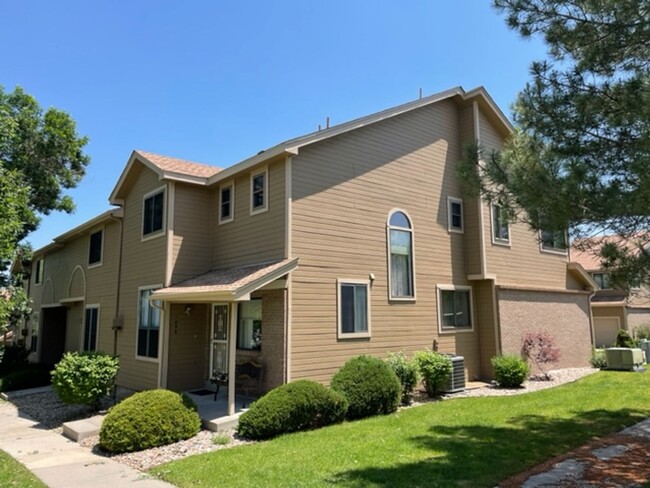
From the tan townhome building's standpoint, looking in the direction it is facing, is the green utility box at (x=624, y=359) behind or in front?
behind

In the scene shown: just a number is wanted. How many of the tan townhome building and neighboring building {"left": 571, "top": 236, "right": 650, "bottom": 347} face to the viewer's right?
0

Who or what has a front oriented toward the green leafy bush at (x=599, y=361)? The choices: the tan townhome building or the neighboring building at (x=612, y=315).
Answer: the neighboring building

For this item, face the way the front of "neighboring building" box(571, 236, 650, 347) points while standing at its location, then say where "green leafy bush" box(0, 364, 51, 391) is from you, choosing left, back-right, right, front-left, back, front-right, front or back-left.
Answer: front-right

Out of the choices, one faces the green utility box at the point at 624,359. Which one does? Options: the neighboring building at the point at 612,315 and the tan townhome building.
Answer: the neighboring building

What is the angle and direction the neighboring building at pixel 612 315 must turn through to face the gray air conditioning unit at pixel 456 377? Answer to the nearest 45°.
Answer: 0° — it already faces it

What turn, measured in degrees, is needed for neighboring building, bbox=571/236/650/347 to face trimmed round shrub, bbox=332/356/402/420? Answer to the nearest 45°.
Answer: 0° — it already faces it

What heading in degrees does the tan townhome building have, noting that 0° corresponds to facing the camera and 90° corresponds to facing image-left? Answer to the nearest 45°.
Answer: approximately 45°

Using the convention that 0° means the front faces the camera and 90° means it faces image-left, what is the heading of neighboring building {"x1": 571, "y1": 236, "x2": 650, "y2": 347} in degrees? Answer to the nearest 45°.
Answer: approximately 0°

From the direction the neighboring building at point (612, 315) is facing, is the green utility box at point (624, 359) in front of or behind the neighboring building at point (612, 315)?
in front

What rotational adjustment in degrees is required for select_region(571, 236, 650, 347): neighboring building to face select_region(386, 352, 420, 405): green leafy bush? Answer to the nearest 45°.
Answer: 0° — it already faces it
